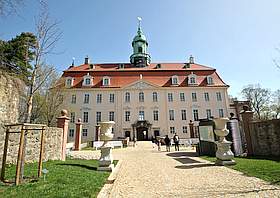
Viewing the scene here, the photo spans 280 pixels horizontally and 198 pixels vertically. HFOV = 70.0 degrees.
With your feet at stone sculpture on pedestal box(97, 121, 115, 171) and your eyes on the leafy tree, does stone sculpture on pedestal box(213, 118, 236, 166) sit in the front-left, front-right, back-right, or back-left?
back-right

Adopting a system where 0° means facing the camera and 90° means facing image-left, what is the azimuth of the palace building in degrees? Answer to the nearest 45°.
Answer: approximately 0°

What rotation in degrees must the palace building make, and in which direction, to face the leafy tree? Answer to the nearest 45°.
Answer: approximately 45° to its right

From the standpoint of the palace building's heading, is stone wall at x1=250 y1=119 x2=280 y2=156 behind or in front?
in front

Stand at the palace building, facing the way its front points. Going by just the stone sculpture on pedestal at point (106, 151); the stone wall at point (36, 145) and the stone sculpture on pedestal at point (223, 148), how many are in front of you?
3

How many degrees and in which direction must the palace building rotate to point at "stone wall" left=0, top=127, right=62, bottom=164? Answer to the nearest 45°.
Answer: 0° — it already faces it

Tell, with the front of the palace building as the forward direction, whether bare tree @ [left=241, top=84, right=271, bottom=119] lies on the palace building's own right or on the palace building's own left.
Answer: on the palace building's own left

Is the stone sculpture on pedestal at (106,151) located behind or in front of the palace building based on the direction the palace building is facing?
in front

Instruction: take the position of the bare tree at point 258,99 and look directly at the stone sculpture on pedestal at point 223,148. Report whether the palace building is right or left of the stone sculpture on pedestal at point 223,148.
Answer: right

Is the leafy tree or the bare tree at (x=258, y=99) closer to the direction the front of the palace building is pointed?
the leafy tree

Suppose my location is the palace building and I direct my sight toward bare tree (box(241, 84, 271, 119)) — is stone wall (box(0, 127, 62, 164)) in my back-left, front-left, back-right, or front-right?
back-right

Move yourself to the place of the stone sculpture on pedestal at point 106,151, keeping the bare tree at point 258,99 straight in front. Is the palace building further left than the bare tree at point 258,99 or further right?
left
